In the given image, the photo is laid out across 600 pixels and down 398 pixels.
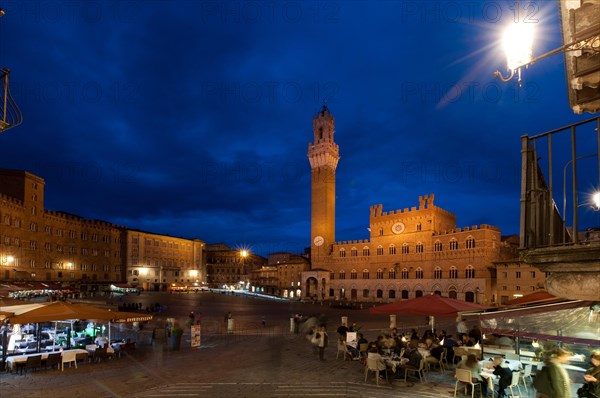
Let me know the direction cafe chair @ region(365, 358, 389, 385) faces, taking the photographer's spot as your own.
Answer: facing away from the viewer and to the right of the viewer

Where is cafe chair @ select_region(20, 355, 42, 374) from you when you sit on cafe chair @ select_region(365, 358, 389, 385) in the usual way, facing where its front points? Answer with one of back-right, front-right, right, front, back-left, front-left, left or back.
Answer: back-left

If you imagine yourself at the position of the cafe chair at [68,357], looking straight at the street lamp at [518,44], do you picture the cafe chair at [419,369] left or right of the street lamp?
left
